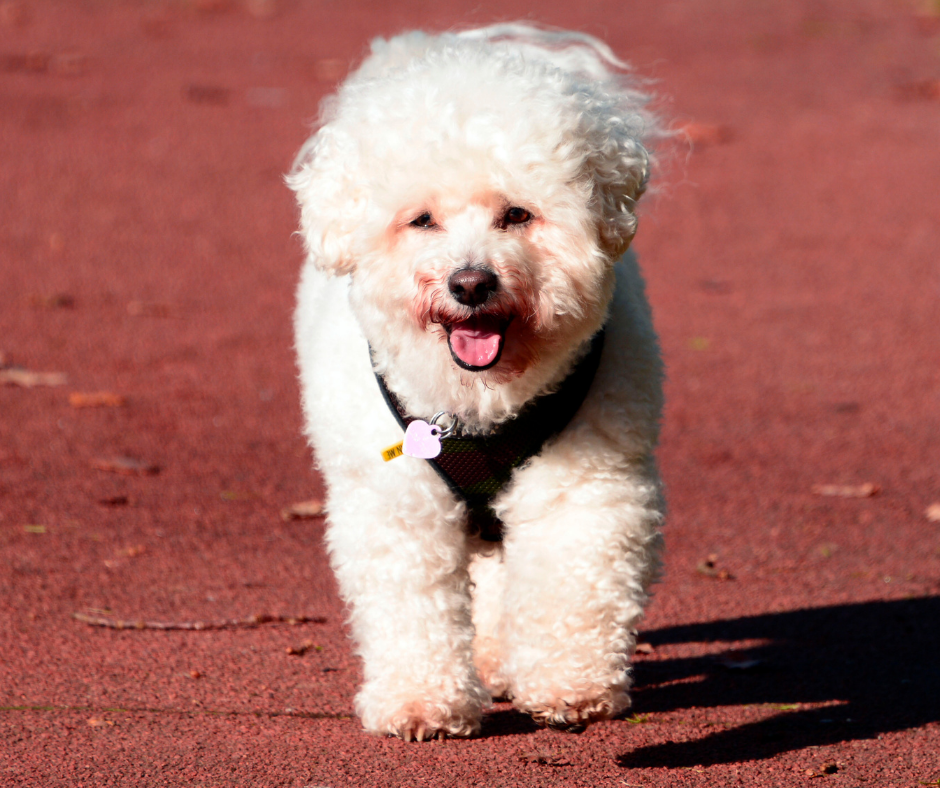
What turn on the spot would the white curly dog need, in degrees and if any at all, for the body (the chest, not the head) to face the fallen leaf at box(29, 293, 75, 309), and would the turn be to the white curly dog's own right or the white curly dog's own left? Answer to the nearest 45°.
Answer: approximately 135° to the white curly dog's own right

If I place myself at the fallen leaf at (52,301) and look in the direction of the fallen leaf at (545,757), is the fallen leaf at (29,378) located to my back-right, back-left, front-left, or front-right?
front-right

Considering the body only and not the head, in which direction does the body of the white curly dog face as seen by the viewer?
toward the camera

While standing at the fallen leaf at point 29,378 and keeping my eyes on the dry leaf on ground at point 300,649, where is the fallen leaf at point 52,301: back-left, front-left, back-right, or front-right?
back-left

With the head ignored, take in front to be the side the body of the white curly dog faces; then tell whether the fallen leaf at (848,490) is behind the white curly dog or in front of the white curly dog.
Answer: behind

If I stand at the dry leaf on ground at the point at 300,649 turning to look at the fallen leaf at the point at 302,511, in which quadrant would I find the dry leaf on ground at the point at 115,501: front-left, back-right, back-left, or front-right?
front-left

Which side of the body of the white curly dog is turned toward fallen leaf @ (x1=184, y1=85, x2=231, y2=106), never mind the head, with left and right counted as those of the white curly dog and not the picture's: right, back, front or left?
back
